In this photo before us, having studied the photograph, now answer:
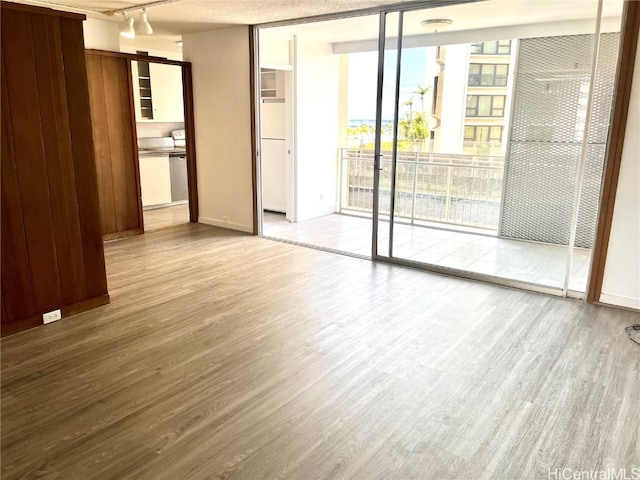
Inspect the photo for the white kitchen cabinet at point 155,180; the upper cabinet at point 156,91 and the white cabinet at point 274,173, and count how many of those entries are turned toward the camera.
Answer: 3

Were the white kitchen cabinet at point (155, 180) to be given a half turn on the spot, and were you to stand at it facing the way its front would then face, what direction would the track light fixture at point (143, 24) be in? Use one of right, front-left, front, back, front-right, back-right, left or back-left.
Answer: back

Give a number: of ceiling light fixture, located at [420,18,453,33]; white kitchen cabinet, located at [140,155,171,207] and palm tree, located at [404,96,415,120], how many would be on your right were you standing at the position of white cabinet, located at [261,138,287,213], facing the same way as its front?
1

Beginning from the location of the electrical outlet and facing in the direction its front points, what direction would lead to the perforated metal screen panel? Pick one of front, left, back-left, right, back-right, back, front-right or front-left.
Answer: front-left

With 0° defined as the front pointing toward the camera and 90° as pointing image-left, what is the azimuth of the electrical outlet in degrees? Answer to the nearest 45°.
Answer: approximately 315°

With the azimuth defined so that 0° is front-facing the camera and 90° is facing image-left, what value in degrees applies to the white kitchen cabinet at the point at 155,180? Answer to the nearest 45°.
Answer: approximately 0°

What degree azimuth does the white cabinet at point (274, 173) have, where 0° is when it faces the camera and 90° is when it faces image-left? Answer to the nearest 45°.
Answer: approximately 0°

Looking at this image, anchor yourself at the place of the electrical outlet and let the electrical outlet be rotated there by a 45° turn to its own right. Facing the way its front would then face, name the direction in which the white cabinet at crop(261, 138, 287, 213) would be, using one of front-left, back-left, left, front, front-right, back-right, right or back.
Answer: back-left

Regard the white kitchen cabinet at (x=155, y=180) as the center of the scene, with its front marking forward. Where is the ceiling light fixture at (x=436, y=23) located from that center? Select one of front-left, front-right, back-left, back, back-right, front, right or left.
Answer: front-left

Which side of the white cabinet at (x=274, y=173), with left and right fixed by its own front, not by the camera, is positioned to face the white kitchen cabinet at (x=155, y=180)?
right

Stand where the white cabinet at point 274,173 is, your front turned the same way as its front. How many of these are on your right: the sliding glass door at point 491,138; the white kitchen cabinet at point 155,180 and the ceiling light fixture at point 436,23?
1
